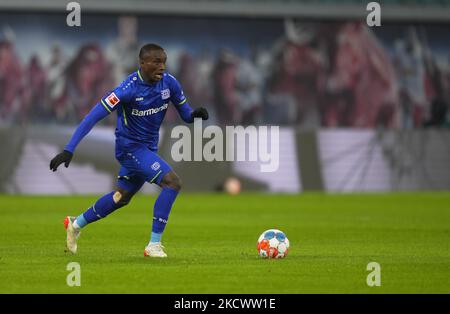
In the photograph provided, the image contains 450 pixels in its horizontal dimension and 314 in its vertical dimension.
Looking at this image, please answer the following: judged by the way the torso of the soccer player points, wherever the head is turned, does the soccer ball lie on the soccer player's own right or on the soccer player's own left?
on the soccer player's own left

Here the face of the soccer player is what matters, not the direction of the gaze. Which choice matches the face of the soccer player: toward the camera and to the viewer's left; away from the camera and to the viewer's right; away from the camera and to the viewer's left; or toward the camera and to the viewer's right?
toward the camera and to the viewer's right

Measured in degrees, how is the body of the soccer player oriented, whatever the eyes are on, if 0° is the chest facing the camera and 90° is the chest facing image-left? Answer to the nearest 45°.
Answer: approximately 315°
